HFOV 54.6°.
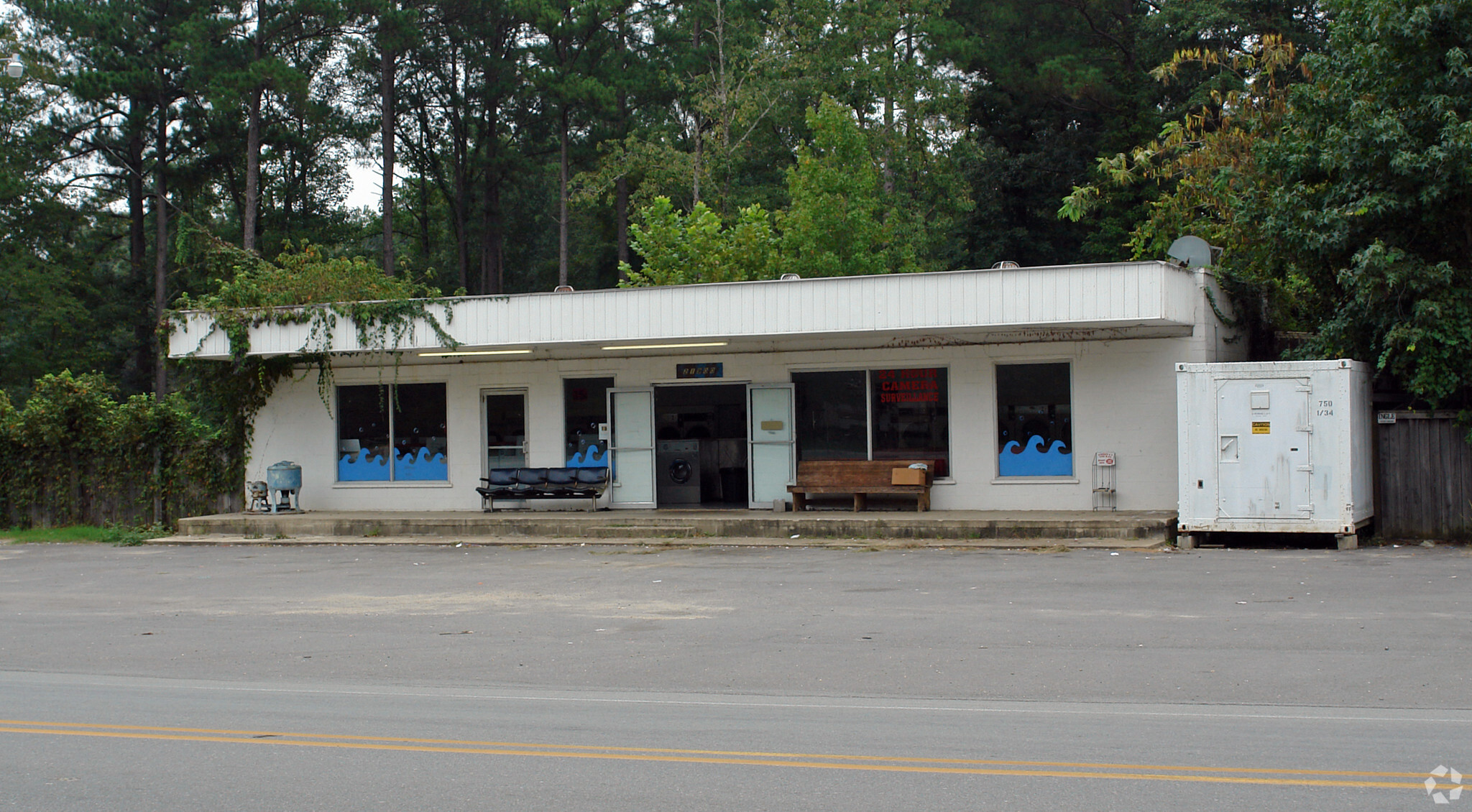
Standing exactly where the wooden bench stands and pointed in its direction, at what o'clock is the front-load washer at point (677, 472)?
The front-load washer is roughly at 4 o'clock from the wooden bench.

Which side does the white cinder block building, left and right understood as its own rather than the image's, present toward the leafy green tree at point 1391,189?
left

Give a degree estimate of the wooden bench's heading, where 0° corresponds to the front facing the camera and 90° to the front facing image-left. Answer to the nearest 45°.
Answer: approximately 0°

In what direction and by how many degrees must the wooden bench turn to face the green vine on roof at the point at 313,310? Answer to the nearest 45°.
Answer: approximately 90° to its right

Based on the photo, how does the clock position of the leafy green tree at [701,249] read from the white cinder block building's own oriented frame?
The leafy green tree is roughly at 6 o'clock from the white cinder block building.

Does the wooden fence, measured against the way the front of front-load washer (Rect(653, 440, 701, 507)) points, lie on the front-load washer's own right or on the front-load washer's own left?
on the front-load washer's own left
